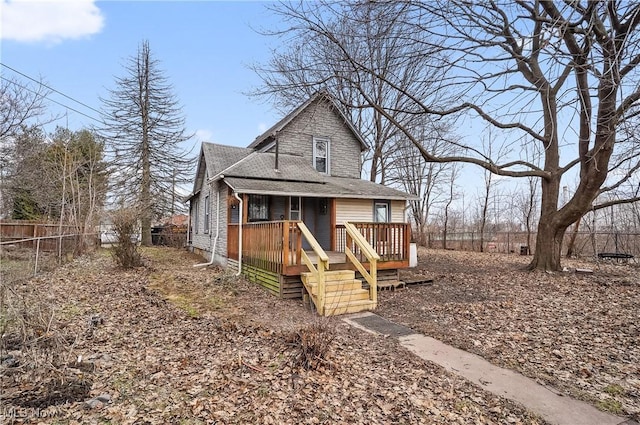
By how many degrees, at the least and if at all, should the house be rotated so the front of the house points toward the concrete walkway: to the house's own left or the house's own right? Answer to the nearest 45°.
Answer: approximately 45° to the house's own right

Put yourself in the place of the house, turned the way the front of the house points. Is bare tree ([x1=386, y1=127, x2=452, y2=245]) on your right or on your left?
on your left

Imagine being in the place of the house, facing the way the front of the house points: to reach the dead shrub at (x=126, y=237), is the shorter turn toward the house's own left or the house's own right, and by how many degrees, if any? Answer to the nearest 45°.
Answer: approximately 135° to the house's own right

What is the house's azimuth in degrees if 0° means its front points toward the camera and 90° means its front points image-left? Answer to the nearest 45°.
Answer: approximately 315°

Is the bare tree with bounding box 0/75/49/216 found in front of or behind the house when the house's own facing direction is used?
behind
